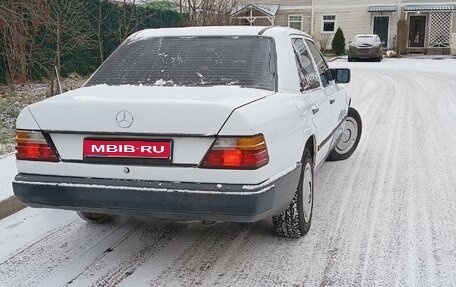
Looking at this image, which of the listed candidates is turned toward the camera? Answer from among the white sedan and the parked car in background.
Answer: the parked car in background

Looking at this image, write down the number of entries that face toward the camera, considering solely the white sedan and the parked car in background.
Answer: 1

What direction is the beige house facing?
toward the camera

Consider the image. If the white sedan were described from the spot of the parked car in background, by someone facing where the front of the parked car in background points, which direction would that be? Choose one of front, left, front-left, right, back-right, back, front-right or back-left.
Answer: front

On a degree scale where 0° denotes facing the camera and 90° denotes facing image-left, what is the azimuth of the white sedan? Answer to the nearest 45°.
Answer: approximately 225°

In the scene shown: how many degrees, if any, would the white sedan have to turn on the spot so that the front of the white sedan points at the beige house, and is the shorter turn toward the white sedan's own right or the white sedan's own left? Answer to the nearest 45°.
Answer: approximately 45° to the white sedan's own left

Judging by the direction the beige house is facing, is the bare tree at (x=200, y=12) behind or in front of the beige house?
in front

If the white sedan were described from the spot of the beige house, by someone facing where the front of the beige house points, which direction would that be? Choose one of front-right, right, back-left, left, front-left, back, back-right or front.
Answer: front

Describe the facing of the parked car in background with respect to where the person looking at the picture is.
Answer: facing the viewer

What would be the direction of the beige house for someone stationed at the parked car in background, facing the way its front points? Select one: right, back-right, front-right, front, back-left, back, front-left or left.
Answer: back

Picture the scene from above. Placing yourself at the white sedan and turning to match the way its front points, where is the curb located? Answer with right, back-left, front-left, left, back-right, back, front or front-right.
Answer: left

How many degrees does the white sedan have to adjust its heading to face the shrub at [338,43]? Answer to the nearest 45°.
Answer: approximately 45° to its left

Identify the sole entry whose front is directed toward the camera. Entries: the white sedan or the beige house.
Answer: the beige house

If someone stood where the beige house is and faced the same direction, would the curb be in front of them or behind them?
in front

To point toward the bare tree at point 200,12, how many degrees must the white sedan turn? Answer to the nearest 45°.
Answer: approximately 45° to its left

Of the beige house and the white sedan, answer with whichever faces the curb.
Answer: the beige house

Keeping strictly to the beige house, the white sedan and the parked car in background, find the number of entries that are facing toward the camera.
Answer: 2
